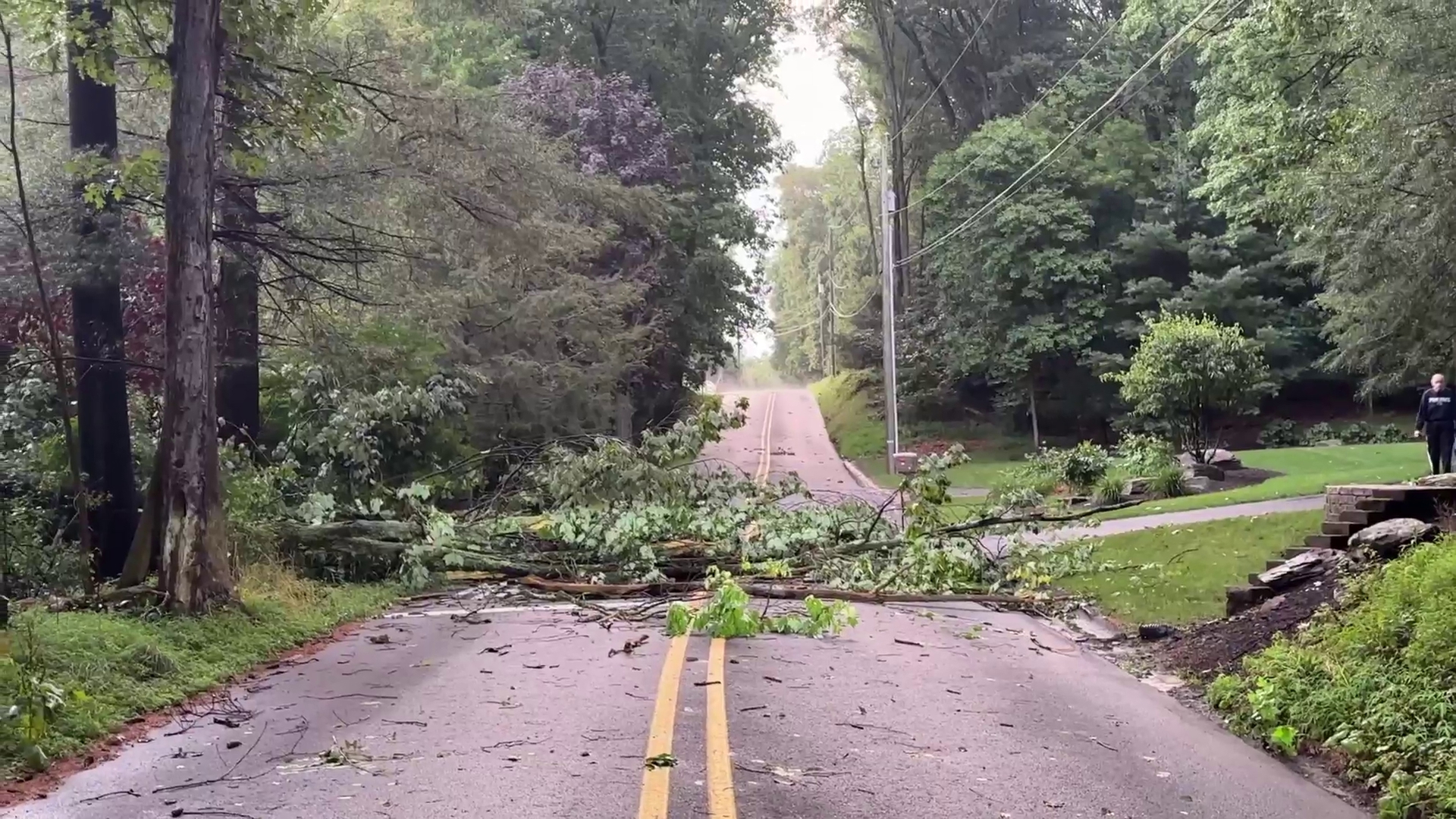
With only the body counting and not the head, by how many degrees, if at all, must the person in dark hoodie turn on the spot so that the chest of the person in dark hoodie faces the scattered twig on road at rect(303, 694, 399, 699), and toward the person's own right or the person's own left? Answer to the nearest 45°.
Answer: approximately 45° to the person's own right

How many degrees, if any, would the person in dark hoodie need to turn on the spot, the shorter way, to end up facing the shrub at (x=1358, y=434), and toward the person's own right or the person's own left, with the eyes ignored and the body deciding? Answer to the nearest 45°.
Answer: approximately 180°

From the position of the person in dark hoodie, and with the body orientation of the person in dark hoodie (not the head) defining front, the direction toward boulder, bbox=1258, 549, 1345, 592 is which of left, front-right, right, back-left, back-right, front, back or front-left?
front

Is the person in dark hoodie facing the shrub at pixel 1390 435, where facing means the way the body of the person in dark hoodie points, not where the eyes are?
no

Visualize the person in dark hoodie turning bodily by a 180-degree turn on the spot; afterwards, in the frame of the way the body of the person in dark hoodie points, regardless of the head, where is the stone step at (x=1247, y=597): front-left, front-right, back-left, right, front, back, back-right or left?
back

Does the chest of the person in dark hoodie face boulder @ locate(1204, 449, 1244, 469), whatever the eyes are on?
no

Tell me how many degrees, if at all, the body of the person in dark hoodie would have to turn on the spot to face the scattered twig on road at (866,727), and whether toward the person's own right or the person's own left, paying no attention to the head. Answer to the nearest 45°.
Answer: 0° — they already face it

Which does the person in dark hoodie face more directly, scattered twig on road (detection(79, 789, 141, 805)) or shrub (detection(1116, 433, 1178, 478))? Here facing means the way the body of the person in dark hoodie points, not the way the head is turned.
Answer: the scattered twig on road

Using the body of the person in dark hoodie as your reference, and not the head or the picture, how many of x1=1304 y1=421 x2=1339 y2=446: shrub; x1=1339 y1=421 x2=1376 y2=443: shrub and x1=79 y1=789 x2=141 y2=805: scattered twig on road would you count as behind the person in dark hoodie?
2

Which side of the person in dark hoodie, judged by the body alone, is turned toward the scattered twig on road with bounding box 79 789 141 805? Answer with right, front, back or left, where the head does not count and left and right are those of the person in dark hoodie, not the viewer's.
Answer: front

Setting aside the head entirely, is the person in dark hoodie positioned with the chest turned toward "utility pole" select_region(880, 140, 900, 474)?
no

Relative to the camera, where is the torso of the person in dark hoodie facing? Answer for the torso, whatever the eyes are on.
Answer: toward the camera

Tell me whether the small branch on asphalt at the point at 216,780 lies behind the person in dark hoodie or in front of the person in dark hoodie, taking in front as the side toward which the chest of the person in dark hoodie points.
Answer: in front
